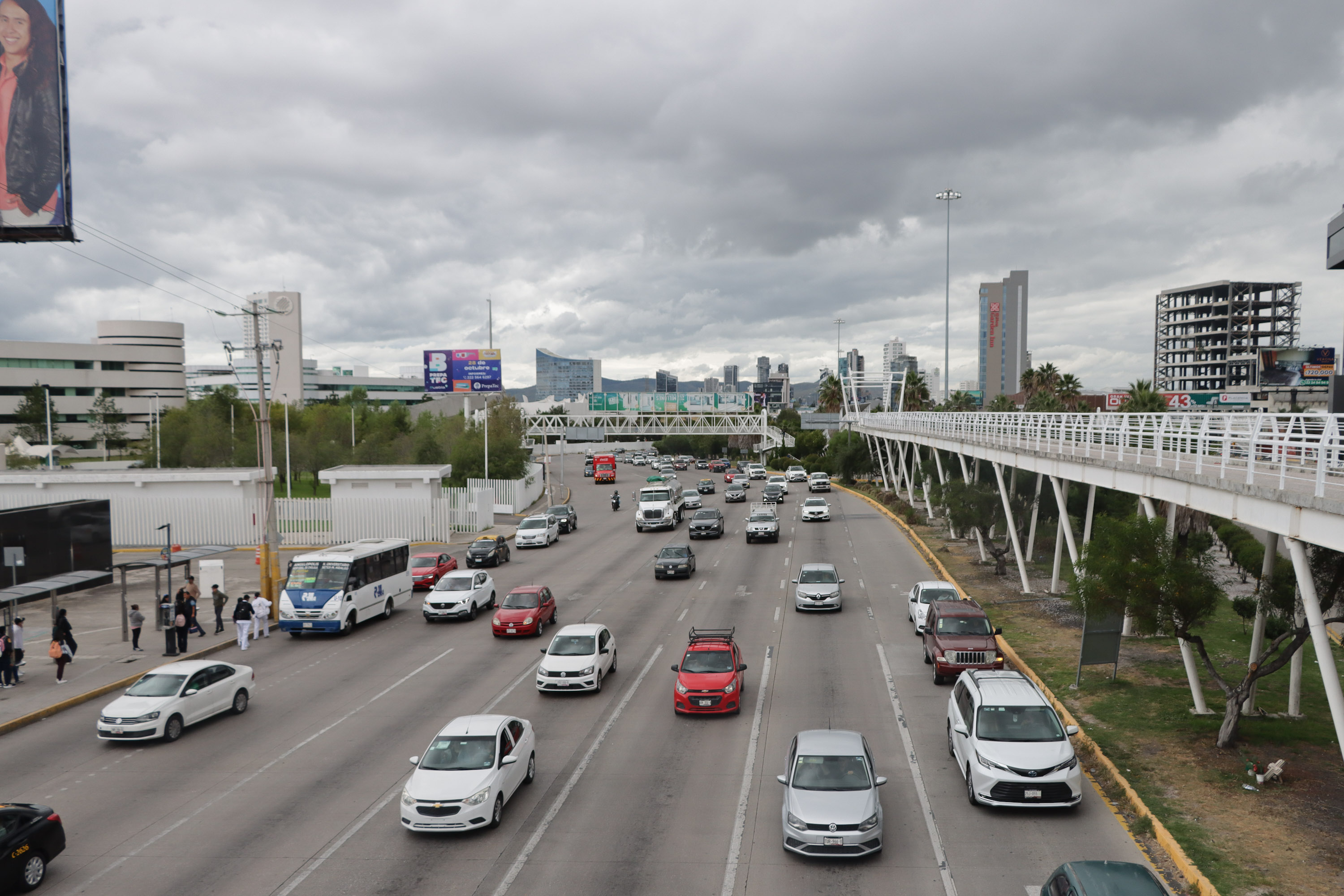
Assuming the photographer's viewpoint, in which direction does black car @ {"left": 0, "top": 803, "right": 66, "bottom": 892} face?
facing the viewer and to the left of the viewer

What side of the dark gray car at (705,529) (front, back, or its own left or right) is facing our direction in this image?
front

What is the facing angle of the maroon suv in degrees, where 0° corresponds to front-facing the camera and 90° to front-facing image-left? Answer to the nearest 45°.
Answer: approximately 0°

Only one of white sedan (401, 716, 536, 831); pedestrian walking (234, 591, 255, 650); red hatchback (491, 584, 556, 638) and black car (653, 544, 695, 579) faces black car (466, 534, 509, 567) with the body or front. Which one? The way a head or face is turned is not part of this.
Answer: the pedestrian walking

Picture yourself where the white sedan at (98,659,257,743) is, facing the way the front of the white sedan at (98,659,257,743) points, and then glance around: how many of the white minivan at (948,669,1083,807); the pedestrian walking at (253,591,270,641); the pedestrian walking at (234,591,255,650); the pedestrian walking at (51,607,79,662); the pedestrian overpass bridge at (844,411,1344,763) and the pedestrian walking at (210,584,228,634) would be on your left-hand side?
2

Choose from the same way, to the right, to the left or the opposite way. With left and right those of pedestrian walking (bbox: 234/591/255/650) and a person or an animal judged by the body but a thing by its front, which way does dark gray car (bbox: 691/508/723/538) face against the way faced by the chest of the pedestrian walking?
the opposite way

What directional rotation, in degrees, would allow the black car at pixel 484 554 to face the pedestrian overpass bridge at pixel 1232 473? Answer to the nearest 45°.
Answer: approximately 90° to its left

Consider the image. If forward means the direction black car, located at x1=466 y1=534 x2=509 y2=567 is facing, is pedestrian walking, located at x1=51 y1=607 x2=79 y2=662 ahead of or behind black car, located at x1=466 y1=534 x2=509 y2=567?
ahead

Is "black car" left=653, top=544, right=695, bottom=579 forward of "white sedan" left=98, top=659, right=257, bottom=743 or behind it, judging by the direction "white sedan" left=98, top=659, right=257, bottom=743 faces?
behind

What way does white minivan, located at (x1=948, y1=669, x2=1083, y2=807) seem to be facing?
toward the camera
